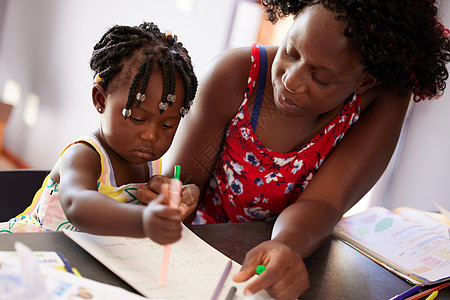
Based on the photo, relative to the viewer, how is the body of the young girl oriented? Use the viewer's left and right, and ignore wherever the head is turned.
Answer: facing the viewer and to the right of the viewer

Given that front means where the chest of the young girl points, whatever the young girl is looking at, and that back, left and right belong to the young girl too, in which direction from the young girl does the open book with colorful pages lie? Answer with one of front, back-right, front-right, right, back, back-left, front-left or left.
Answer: front-left
